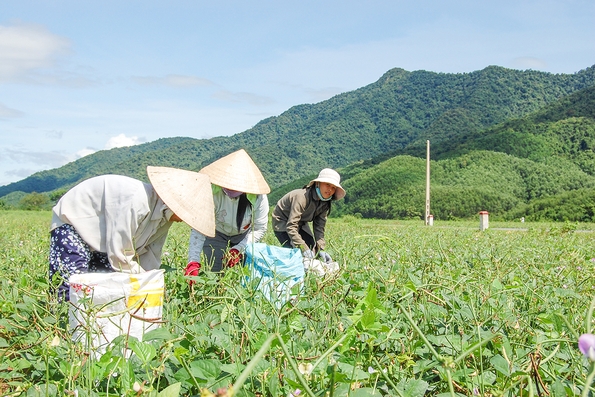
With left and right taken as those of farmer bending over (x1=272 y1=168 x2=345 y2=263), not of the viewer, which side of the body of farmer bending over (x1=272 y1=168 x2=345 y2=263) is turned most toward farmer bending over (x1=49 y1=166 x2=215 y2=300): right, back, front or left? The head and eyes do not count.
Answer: right

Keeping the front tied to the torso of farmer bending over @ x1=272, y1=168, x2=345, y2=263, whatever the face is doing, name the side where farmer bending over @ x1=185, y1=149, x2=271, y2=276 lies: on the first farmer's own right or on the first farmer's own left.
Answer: on the first farmer's own right

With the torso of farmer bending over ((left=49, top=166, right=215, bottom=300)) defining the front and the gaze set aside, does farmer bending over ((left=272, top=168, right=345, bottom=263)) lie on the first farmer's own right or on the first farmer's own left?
on the first farmer's own left

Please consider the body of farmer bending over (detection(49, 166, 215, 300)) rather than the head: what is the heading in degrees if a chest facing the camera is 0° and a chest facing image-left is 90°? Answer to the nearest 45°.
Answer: approximately 270°

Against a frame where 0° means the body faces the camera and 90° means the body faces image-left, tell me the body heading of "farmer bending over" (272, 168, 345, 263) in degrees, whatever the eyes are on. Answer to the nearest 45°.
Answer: approximately 315°
